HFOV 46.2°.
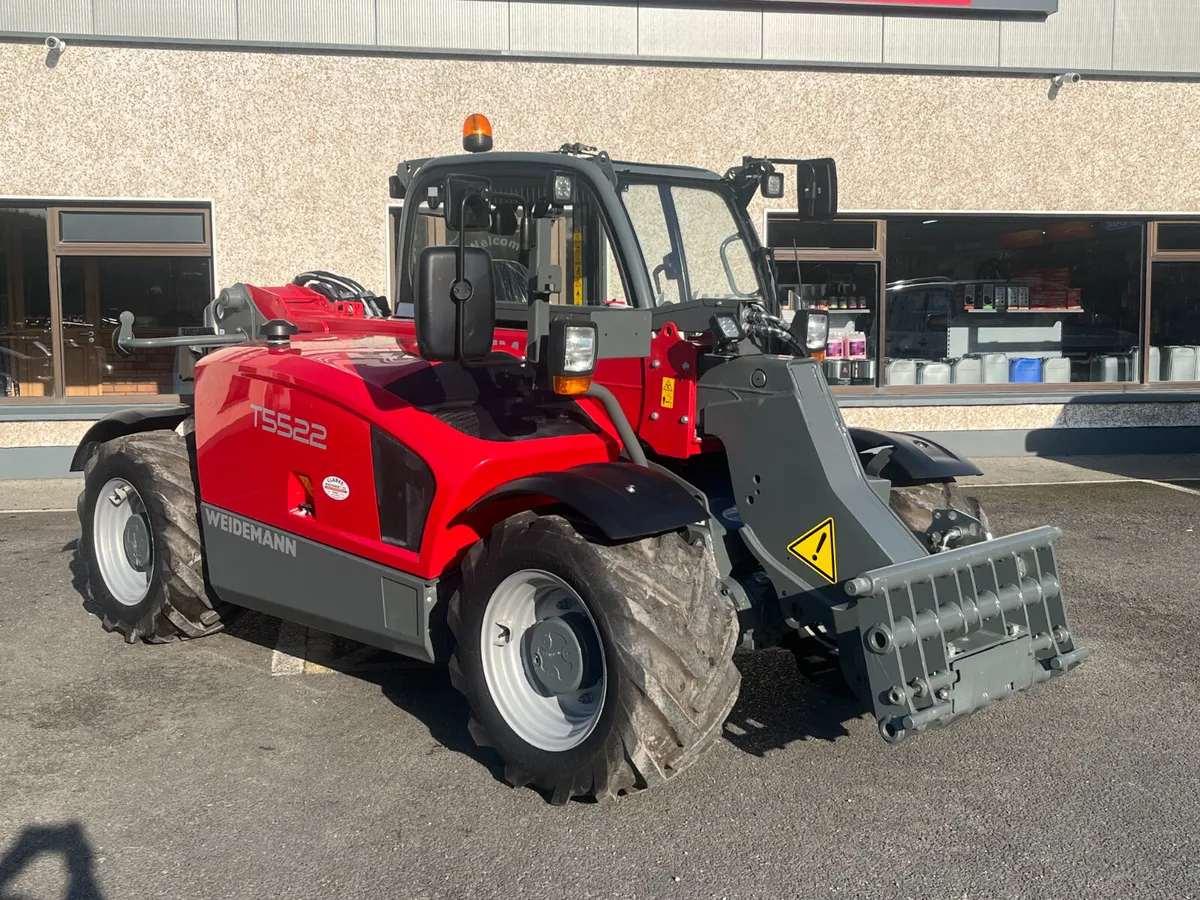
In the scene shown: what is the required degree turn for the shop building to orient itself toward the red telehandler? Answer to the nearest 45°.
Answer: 0° — it already faces it

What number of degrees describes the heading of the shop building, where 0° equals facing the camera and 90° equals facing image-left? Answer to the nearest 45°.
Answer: approximately 0°

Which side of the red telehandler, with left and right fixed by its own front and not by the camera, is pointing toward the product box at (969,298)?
left

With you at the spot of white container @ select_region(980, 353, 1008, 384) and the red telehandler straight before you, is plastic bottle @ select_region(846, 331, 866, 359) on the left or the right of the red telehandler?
right

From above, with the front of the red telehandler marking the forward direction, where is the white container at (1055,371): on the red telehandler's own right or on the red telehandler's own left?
on the red telehandler's own left

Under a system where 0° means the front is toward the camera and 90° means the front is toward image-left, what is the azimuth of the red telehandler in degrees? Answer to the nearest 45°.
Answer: approximately 315°
